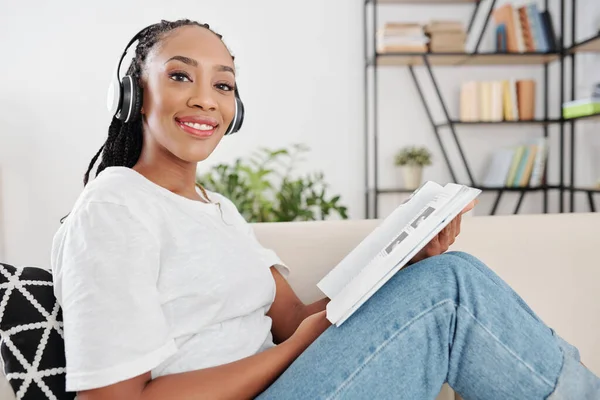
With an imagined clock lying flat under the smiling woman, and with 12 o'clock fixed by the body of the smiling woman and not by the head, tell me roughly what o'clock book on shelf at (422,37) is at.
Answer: The book on shelf is roughly at 8 o'clock from the smiling woman.

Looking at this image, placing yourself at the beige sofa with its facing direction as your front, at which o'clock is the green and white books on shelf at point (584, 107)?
The green and white books on shelf is roughly at 7 o'clock from the beige sofa.

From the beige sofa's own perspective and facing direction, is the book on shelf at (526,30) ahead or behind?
behind

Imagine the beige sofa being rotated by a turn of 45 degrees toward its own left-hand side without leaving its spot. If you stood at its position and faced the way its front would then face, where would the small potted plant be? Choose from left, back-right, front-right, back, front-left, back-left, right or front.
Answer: back-left

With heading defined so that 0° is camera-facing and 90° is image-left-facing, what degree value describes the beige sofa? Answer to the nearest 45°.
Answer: approximately 0°

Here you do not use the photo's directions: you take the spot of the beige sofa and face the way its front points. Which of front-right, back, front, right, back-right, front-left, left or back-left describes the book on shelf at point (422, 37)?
back

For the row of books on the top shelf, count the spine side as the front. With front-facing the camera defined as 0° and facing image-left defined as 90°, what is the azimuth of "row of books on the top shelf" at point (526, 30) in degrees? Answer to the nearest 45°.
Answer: approximately 0°
